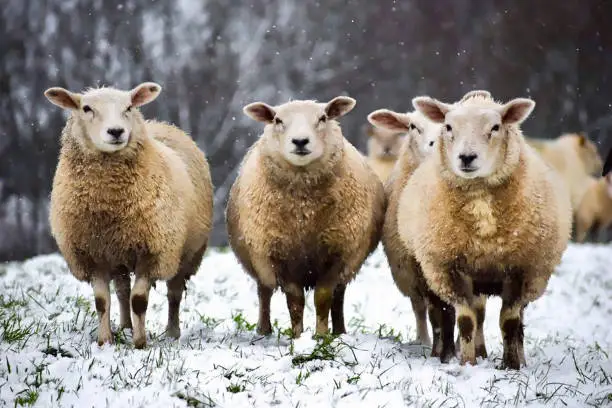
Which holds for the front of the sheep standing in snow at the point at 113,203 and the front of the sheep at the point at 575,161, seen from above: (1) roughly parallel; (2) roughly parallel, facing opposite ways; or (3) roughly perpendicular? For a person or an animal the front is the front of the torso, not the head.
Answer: roughly perpendicular

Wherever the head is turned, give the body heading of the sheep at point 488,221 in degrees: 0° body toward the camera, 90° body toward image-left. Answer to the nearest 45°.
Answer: approximately 0°

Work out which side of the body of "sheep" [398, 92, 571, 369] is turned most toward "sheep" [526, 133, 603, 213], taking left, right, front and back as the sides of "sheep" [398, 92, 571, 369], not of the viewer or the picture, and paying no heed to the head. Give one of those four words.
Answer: back

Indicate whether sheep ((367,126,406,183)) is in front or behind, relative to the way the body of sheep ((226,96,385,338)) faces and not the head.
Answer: behind

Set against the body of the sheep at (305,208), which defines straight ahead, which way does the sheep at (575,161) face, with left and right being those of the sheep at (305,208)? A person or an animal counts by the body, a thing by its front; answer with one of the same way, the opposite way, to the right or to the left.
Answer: to the left

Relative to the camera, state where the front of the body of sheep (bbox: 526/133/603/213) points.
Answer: to the viewer's right

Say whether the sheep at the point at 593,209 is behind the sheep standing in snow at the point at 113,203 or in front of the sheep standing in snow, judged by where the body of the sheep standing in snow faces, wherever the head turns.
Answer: behind

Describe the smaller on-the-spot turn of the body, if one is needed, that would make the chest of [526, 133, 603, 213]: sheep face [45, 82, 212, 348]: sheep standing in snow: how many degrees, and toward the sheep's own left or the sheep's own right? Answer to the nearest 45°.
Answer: approximately 90° to the sheep's own right

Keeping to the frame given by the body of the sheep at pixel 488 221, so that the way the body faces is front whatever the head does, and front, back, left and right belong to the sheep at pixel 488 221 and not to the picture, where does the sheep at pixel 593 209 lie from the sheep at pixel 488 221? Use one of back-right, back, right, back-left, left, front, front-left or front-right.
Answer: back

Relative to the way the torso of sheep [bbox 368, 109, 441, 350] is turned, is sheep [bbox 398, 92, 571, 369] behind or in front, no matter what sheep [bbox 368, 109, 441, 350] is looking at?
in front
